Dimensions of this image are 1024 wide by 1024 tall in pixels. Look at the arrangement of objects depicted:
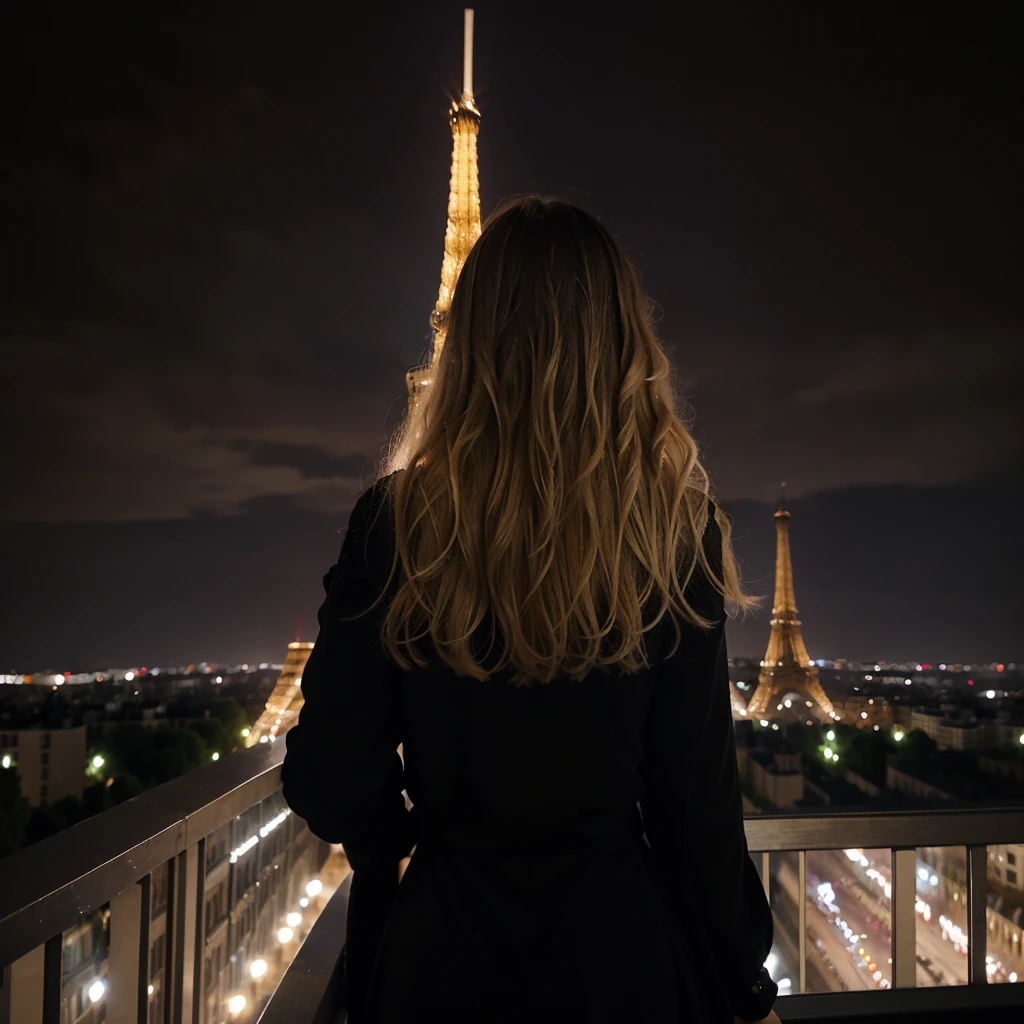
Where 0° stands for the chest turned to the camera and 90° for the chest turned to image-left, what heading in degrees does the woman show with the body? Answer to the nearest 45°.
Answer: approximately 180°

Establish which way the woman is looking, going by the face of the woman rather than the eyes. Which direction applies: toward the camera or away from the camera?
away from the camera

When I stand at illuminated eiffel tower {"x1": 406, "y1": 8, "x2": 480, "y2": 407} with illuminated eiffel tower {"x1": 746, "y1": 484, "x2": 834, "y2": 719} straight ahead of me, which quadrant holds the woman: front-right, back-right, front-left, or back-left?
back-right

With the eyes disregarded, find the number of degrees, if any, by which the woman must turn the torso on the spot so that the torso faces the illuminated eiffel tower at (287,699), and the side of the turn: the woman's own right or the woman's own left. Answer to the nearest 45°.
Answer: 0° — they already face it

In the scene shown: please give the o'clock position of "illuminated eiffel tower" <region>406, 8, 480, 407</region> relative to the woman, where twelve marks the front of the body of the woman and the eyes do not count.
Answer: The illuminated eiffel tower is roughly at 12 o'clock from the woman.
